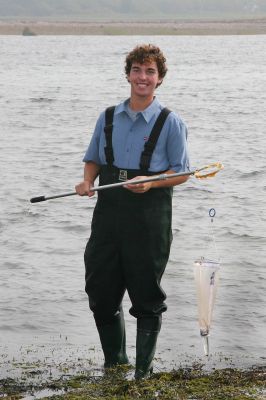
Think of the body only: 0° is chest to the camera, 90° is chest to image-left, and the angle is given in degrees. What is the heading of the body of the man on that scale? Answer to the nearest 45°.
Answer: approximately 0°
